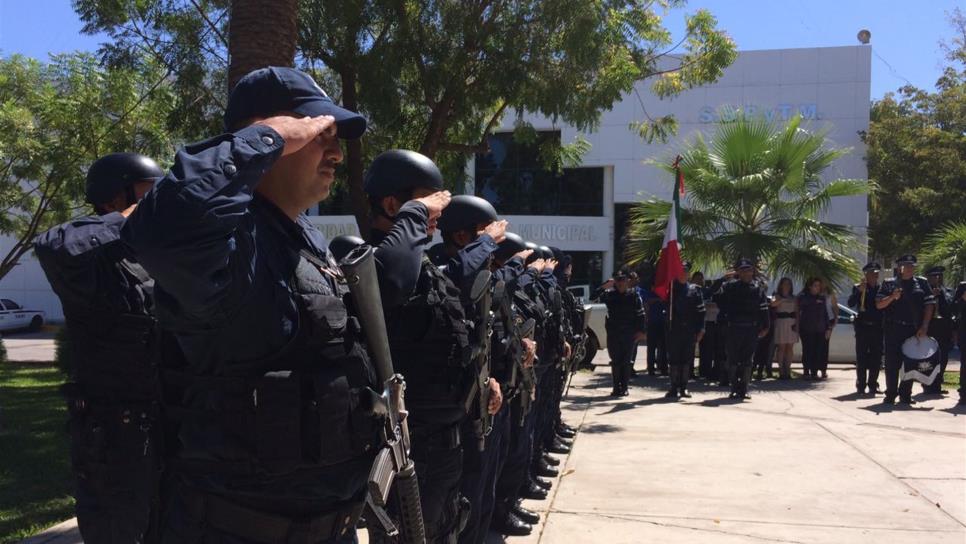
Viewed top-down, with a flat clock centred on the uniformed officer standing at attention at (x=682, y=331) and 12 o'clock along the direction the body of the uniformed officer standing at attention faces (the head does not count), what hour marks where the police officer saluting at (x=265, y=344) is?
The police officer saluting is roughly at 12 o'clock from the uniformed officer standing at attention.

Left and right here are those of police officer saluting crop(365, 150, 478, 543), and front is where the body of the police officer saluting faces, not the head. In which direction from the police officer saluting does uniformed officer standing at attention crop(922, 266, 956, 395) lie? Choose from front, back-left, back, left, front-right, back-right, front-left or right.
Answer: front-left

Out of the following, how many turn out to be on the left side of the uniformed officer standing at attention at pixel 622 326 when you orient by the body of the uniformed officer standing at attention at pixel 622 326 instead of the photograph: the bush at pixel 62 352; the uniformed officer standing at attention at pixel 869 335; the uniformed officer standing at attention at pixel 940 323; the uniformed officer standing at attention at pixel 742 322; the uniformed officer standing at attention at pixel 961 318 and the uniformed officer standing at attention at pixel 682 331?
5

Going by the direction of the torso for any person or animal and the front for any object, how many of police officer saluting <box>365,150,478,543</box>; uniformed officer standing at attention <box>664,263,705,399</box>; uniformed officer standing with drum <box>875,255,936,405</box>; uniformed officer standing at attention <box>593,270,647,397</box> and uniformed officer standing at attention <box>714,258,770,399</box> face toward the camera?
4

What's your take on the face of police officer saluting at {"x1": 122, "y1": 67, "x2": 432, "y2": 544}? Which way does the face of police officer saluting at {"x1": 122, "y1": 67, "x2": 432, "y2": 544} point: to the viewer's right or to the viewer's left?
to the viewer's right

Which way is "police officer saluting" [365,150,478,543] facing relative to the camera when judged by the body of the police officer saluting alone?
to the viewer's right

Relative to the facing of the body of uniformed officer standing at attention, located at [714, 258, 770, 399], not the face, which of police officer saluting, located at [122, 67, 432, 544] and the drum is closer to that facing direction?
the police officer saluting

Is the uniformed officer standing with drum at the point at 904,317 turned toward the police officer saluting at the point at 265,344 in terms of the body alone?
yes

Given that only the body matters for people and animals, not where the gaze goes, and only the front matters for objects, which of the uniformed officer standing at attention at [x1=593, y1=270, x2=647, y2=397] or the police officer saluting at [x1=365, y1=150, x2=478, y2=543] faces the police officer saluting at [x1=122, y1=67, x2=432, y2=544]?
the uniformed officer standing at attention
